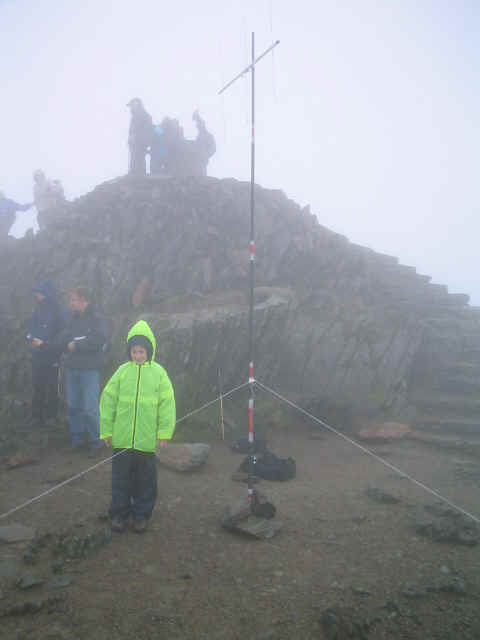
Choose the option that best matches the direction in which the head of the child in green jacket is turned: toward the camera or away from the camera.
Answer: toward the camera

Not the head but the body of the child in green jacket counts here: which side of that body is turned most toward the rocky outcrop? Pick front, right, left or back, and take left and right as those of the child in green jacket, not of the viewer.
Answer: back

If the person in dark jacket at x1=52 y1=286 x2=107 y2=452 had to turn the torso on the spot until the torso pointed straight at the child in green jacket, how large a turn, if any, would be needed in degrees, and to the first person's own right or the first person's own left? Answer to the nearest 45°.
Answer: approximately 45° to the first person's own left

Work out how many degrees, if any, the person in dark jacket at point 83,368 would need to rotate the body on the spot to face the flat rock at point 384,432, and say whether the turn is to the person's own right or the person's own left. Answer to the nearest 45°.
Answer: approximately 135° to the person's own left

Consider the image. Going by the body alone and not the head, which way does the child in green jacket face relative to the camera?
toward the camera

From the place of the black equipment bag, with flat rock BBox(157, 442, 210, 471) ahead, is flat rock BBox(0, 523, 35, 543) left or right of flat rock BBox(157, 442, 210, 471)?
left

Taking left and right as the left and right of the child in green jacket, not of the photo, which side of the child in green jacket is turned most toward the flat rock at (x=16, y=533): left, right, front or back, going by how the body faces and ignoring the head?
right
